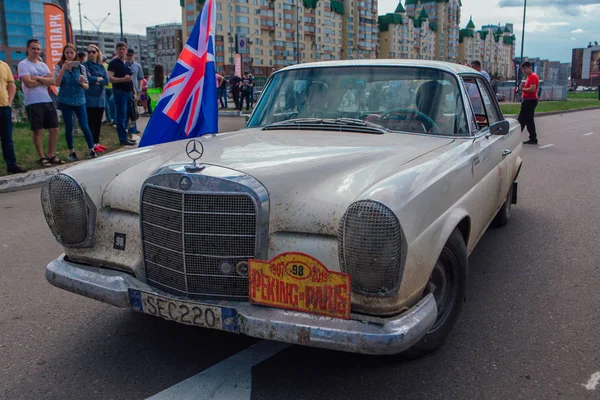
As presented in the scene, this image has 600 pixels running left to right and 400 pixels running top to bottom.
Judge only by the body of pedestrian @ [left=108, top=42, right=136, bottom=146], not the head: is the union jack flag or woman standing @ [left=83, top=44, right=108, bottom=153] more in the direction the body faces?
the union jack flag

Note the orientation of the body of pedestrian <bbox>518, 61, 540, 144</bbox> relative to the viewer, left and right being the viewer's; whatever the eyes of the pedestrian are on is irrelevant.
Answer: facing to the left of the viewer

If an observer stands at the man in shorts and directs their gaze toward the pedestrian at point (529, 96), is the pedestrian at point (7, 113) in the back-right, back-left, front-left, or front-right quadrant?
back-right

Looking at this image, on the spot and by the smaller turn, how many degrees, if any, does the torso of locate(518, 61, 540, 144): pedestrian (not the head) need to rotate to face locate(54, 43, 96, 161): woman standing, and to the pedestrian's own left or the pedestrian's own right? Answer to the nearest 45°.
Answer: approximately 45° to the pedestrian's own left

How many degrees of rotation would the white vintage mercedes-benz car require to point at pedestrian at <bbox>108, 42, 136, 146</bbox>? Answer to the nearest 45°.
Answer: approximately 135° to its right

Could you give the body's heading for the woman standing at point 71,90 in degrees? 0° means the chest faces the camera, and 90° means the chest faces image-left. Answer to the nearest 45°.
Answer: approximately 0°
